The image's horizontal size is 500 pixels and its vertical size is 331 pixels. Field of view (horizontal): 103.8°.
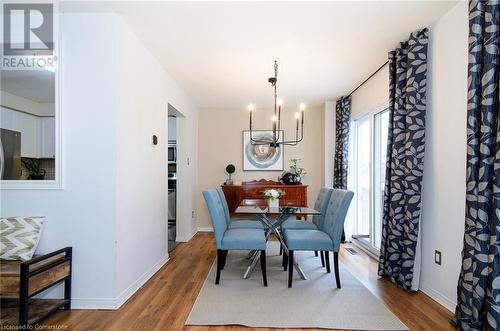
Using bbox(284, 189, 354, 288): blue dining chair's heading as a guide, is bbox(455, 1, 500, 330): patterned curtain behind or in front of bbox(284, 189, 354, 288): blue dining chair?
behind

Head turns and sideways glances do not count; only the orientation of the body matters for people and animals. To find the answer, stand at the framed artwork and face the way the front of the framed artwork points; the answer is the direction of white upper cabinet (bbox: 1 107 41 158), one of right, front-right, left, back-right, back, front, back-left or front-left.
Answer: front-right
